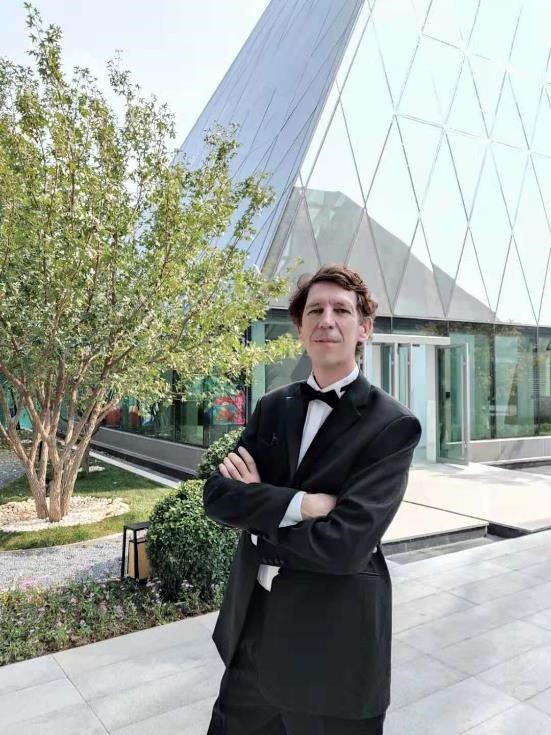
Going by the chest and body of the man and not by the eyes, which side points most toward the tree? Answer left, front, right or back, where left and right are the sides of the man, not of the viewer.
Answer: right

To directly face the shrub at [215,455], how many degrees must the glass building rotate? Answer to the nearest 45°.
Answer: approximately 45° to its right

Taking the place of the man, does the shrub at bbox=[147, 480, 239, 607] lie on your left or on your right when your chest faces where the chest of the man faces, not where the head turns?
on your right

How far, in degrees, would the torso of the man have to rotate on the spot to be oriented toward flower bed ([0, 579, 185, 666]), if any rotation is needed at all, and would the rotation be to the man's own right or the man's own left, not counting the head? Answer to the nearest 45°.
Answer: approximately 90° to the man's own right

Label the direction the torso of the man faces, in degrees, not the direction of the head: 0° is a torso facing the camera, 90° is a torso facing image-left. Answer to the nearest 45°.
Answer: approximately 45°

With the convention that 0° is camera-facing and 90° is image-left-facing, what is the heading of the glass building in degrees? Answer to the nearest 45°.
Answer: approximately 0°

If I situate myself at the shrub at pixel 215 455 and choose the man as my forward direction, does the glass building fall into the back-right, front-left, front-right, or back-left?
back-left
